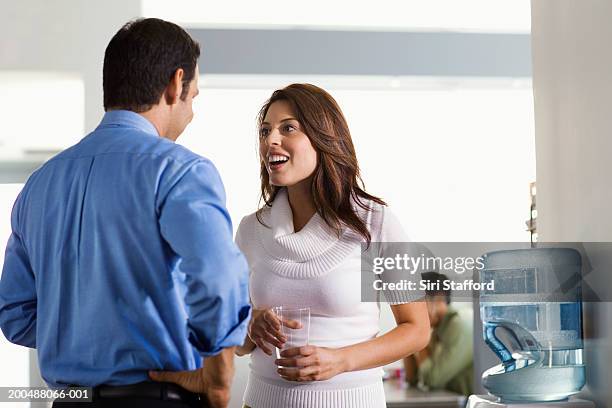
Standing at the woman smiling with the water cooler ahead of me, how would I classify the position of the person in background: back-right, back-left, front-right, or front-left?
front-left

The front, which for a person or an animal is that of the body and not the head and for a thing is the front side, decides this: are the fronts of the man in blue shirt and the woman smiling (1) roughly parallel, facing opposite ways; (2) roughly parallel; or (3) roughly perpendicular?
roughly parallel, facing opposite ways

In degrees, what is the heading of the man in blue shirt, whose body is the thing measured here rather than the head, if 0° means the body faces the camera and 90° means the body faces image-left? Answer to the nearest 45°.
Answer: approximately 225°

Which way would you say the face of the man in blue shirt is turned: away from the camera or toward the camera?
away from the camera

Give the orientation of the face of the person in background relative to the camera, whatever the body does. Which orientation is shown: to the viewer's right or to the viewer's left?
to the viewer's left

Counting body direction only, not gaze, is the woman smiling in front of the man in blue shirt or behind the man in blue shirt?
in front

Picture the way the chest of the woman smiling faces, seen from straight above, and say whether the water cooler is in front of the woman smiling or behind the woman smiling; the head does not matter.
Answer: behind

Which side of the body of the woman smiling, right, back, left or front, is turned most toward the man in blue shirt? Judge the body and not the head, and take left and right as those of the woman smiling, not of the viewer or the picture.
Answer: front

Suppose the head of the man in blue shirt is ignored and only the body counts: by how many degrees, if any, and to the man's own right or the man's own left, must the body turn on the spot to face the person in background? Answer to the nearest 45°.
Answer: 0° — they already face them

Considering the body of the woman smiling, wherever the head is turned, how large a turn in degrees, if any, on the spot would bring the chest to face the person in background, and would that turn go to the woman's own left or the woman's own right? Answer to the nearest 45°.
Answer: approximately 135° to the woman's own right

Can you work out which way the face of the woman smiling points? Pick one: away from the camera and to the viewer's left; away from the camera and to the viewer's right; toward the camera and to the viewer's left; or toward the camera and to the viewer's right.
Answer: toward the camera and to the viewer's left

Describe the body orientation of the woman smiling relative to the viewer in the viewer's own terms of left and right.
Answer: facing the viewer and to the left of the viewer
